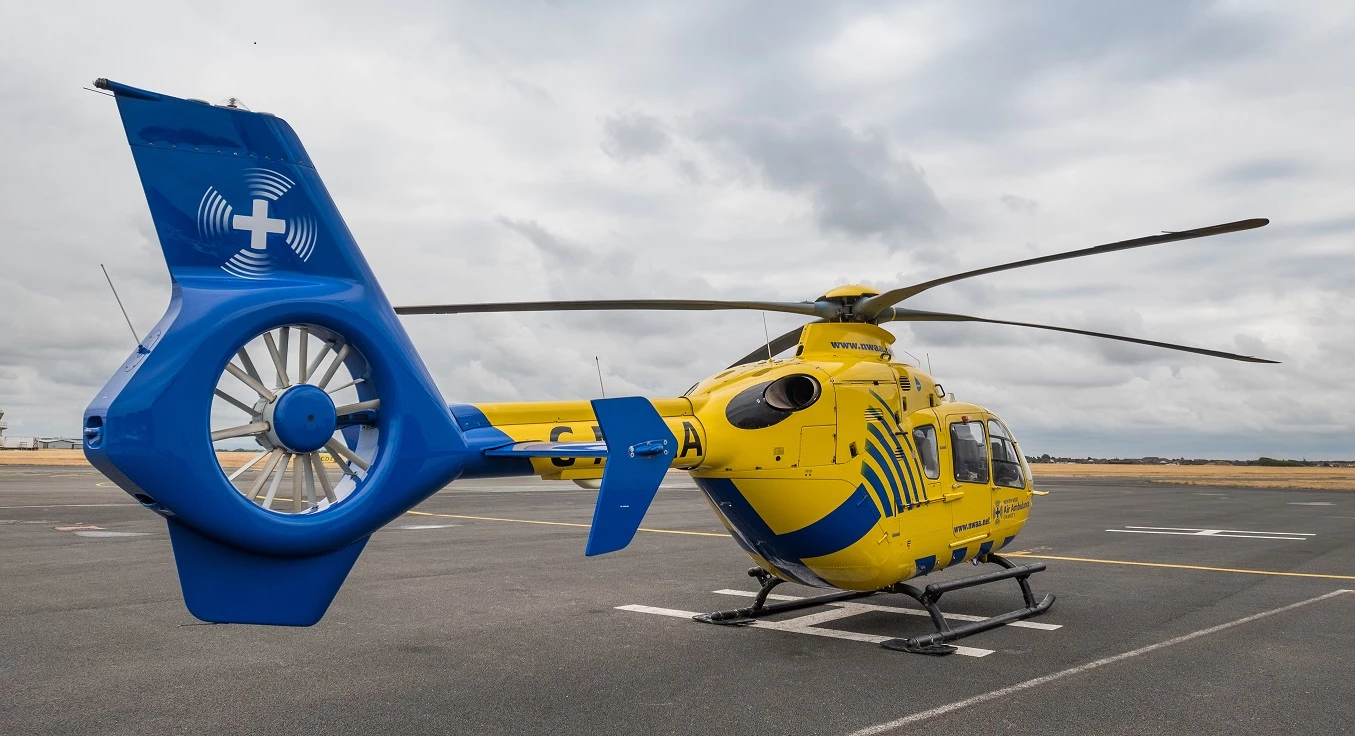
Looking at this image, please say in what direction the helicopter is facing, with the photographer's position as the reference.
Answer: facing away from the viewer and to the right of the viewer
